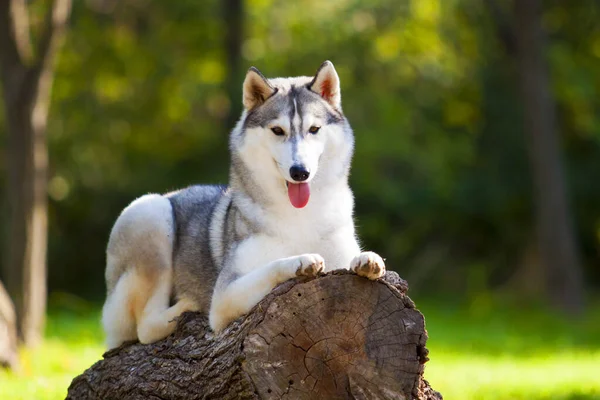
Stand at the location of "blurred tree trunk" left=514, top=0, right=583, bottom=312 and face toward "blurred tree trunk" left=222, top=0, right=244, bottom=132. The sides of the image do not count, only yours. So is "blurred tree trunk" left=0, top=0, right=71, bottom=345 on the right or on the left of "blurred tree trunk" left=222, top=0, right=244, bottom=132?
left

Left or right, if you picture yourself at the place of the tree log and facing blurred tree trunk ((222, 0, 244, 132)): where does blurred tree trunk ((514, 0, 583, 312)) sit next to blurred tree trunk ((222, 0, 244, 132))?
right

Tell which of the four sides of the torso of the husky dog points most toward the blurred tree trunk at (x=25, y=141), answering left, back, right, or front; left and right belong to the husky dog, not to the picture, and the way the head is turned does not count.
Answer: back

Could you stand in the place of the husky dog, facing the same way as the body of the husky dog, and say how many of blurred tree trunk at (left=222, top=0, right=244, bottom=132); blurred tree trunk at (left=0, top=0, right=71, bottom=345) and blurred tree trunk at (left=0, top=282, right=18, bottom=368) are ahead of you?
0

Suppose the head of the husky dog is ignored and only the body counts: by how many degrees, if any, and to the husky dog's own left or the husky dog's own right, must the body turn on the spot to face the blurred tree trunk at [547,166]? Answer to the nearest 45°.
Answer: approximately 90° to the husky dog's own left

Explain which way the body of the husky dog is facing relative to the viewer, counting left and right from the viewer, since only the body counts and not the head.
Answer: facing the viewer and to the right of the viewer

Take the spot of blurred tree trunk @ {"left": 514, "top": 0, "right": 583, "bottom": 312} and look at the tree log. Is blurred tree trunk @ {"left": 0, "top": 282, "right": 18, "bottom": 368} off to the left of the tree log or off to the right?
right

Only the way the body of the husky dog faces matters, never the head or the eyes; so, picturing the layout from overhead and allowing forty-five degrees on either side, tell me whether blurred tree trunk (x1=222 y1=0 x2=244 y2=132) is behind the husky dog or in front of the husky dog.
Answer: behind

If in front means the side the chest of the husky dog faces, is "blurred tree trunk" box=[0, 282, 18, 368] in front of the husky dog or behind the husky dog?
behind
